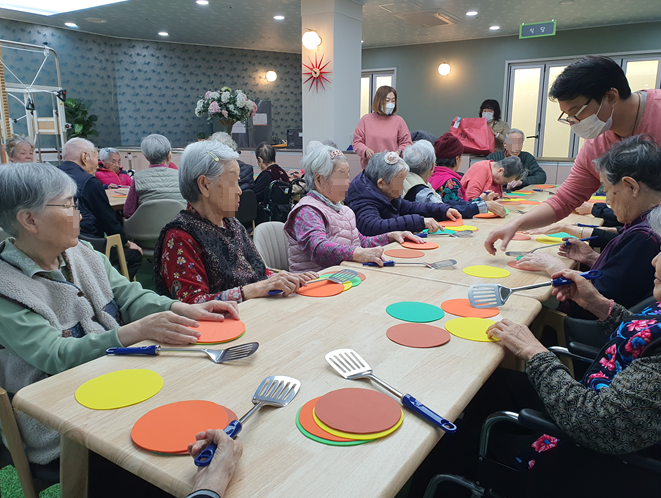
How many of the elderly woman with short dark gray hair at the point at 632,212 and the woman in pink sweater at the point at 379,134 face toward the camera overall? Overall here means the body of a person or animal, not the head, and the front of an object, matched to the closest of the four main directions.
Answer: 1

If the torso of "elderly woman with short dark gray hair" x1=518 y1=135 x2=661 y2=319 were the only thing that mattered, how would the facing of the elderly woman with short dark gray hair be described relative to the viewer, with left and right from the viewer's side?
facing to the left of the viewer

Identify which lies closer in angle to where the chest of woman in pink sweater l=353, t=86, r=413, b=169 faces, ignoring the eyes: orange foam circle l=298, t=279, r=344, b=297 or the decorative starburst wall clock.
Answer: the orange foam circle

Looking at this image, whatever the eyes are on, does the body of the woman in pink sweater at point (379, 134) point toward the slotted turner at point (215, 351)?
yes

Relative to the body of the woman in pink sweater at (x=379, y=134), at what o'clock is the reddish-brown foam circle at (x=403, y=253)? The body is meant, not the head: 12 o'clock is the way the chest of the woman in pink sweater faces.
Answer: The reddish-brown foam circle is roughly at 12 o'clock from the woman in pink sweater.

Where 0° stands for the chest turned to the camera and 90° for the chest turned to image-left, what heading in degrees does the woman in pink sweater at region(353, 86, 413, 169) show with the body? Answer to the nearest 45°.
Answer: approximately 0°

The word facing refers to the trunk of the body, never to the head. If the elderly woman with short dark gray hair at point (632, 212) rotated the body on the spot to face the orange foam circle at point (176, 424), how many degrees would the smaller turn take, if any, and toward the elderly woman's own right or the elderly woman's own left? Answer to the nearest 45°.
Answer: approximately 45° to the elderly woman's own left

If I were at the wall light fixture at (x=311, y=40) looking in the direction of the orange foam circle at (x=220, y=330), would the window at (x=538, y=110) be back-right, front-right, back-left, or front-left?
back-left

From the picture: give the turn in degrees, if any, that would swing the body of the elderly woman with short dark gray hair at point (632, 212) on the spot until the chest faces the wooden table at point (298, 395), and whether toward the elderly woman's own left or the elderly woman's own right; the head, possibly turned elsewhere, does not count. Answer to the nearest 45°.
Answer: approximately 45° to the elderly woman's own left

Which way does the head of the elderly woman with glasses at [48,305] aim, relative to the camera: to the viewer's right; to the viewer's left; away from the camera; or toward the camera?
to the viewer's right

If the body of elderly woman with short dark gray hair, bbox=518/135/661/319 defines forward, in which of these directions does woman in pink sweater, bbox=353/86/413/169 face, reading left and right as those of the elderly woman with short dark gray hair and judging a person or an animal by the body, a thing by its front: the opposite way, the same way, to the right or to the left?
to the left

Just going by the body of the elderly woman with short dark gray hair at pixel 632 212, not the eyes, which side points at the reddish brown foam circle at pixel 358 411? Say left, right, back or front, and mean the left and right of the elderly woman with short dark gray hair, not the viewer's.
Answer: left

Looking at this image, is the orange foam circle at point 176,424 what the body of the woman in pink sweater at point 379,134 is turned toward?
yes

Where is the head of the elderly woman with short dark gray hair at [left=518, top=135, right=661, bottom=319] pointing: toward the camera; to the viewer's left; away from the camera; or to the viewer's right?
to the viewer's left
